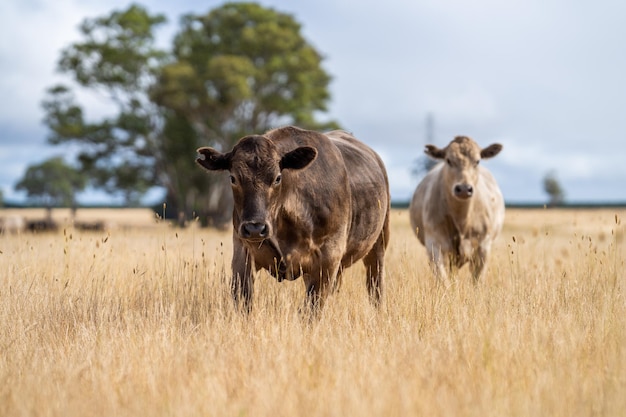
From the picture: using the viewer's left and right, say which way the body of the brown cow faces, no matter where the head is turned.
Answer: facing the viewer and to the left of the viewer

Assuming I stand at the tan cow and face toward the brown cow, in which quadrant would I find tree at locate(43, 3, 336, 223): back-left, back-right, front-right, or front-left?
back-right

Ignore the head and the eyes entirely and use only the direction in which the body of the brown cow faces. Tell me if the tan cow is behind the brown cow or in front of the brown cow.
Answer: behind

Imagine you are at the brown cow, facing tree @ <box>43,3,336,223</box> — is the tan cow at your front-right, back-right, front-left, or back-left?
front-right

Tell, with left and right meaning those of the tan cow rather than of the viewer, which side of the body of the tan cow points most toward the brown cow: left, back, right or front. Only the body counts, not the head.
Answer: front

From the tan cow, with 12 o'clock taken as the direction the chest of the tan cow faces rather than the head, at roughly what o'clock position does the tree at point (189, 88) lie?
The tree is roughly at 5 o'clock from the tan cow.

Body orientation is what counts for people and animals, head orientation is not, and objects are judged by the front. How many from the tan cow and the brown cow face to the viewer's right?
0

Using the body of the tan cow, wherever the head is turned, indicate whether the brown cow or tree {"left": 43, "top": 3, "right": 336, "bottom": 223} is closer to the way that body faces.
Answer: the brown cow

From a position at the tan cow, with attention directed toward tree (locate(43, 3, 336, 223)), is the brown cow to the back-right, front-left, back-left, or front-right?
back-left

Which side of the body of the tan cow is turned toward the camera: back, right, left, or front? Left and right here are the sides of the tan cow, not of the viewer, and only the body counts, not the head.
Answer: front

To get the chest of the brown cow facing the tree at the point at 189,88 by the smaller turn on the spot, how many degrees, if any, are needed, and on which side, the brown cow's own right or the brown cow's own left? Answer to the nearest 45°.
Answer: approximately 135° to the brown cow's own right
